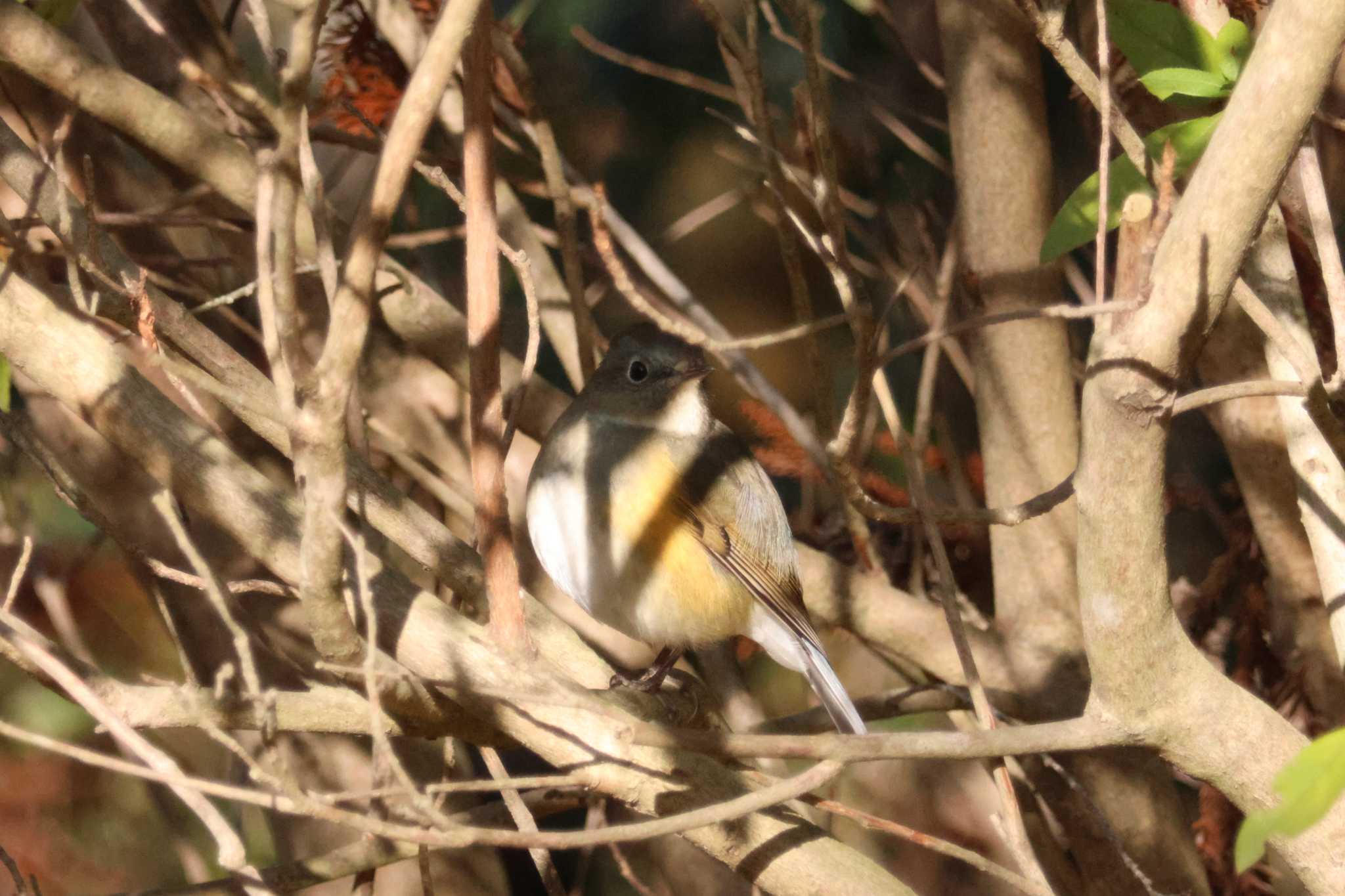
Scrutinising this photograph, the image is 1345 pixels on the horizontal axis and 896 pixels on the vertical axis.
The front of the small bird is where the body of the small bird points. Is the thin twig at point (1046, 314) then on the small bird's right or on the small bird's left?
on the small bird's left

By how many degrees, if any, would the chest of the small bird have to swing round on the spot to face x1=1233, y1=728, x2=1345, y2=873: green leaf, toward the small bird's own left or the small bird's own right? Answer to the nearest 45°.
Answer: approximately 45° to the small bird's own left

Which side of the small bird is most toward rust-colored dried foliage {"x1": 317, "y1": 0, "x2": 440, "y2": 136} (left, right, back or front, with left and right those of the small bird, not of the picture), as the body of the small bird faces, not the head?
right

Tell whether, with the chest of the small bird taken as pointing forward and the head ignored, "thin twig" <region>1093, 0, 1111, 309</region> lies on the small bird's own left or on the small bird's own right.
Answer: on the small bird's own left

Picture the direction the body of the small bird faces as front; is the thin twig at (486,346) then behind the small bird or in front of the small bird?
in front

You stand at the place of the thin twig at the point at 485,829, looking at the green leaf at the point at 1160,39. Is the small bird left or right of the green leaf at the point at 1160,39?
left

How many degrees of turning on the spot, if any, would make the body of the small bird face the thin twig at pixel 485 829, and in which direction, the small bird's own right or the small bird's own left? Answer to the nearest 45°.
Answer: approximately 45° to the small bird's own left

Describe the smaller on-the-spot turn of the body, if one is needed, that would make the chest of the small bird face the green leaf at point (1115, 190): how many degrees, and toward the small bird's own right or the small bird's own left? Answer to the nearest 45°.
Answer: approximately 90° to the small bird's own left

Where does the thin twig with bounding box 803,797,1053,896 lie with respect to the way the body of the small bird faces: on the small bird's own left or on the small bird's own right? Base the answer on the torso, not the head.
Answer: on the small bird's own left

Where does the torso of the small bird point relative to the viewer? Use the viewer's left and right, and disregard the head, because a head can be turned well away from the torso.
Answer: facing the viewer and to the left of the viewer
